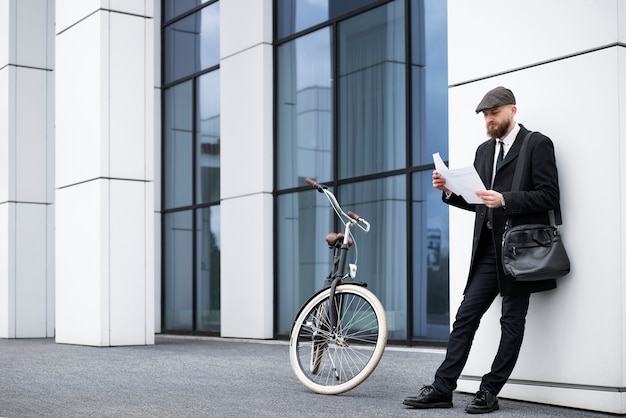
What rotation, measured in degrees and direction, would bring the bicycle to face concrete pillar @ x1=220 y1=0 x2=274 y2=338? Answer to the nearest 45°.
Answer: approximately 180°

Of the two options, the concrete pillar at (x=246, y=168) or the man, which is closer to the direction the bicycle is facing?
the man

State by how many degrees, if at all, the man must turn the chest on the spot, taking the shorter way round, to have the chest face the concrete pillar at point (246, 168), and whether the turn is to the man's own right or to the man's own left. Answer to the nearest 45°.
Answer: approximately 90° to the man's own right

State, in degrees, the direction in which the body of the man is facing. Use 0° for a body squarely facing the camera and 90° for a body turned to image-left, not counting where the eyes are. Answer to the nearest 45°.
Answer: approximately 45°

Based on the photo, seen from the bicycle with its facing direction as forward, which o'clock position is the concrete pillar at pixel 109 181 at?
The concrete pillar is roughly at 5 o'clock from the bicycle.

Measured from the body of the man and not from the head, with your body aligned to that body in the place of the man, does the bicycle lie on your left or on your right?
on your right

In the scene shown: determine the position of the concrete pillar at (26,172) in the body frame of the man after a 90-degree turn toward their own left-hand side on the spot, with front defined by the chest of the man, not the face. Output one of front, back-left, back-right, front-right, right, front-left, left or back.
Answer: back

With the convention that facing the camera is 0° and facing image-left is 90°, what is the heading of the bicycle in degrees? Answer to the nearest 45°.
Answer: approximately 0°

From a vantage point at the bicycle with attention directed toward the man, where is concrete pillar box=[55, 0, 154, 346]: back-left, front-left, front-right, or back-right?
back-left
